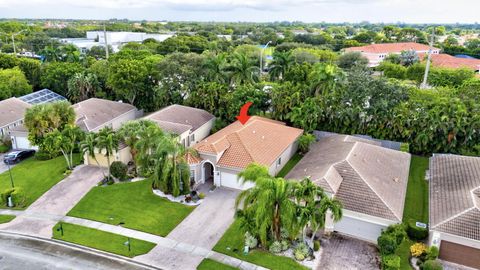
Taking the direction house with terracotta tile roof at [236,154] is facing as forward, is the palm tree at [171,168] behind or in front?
in front

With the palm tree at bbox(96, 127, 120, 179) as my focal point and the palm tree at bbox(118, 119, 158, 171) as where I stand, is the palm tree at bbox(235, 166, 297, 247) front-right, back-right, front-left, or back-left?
back-left

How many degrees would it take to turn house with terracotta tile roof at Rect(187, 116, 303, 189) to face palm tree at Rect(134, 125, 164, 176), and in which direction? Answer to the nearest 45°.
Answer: approximately 45° to its right

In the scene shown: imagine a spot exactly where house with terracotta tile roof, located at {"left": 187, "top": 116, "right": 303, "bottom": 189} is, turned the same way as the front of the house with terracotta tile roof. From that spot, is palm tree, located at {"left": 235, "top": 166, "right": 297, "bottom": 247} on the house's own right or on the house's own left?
on the house's own left

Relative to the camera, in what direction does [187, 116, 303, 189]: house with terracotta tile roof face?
facing the viewer and to the left of the viewer

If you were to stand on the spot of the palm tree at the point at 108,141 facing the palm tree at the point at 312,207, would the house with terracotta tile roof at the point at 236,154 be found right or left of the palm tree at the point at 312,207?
left

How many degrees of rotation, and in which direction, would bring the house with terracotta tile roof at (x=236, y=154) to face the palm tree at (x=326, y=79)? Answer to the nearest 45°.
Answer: approximately 180°

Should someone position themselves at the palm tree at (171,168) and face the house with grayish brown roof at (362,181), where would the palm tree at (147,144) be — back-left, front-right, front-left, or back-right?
back-left

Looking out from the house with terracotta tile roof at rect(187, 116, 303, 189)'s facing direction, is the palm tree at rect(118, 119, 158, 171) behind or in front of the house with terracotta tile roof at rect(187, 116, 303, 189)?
in front

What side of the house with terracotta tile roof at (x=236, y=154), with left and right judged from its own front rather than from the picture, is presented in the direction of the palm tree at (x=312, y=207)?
left

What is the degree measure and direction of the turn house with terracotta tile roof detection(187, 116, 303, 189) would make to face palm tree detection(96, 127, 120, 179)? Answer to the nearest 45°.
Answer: approximately 45° to its right

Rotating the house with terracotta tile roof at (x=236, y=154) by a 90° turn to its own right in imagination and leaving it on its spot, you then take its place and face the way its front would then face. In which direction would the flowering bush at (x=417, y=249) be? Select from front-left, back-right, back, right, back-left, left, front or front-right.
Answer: back

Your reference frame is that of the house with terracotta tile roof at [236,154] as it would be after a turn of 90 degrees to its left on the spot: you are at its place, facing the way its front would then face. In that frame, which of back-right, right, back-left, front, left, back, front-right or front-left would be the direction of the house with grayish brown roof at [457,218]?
front
